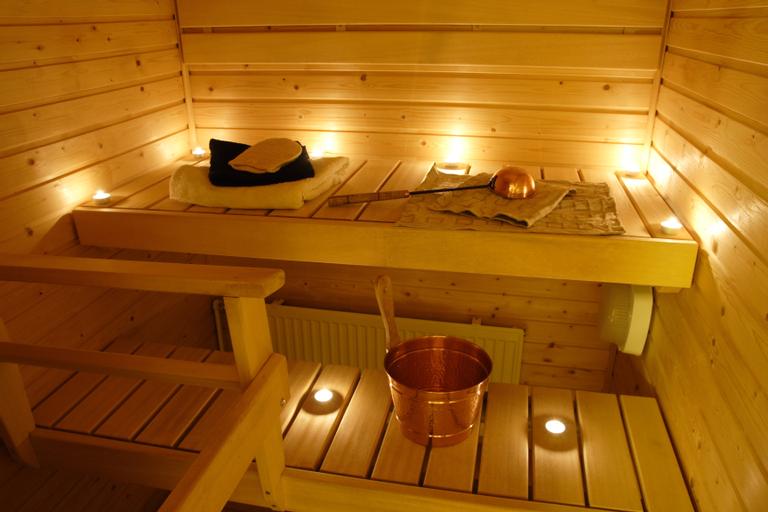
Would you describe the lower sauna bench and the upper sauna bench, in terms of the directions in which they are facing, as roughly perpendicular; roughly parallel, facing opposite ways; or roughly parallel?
roughly parallel

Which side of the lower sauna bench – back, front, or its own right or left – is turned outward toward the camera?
front

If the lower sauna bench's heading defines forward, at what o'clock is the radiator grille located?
The radiator grille is roughly at 6 o'clock from the lower sauna bench.

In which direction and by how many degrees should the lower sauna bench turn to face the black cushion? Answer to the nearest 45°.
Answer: approximately 135° to its right

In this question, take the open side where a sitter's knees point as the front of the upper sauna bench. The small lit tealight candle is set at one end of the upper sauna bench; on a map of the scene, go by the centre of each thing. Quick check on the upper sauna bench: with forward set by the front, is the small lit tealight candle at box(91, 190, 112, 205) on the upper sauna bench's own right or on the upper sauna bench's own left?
on the upper sauna bench's own right

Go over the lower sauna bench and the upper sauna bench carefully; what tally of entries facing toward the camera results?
2

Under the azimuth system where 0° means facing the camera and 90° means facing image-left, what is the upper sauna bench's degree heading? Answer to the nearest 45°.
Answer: approximately 0°

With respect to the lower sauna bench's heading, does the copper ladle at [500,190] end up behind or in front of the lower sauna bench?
behind
